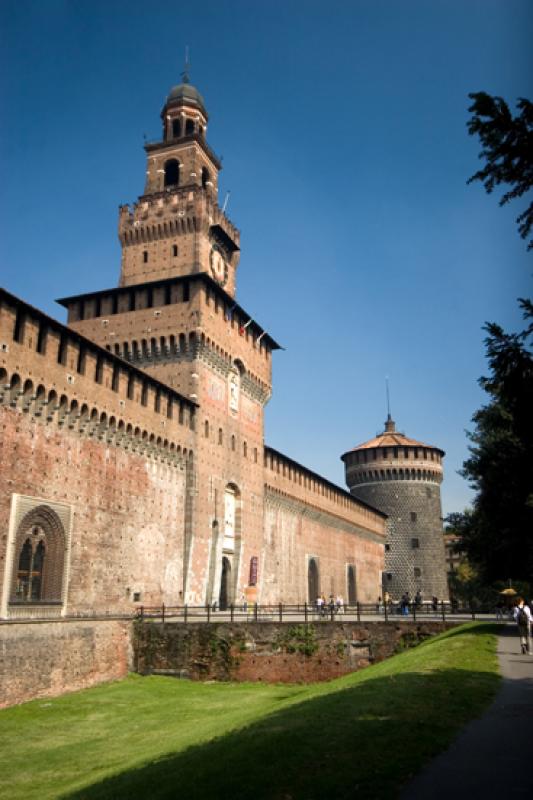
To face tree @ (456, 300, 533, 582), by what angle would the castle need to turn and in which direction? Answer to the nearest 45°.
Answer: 0° — it already faces it

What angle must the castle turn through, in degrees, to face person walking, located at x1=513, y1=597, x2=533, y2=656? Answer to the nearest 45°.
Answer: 0° — it already faces them

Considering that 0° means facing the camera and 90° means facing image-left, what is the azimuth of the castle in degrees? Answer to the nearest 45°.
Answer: approximately 315°
